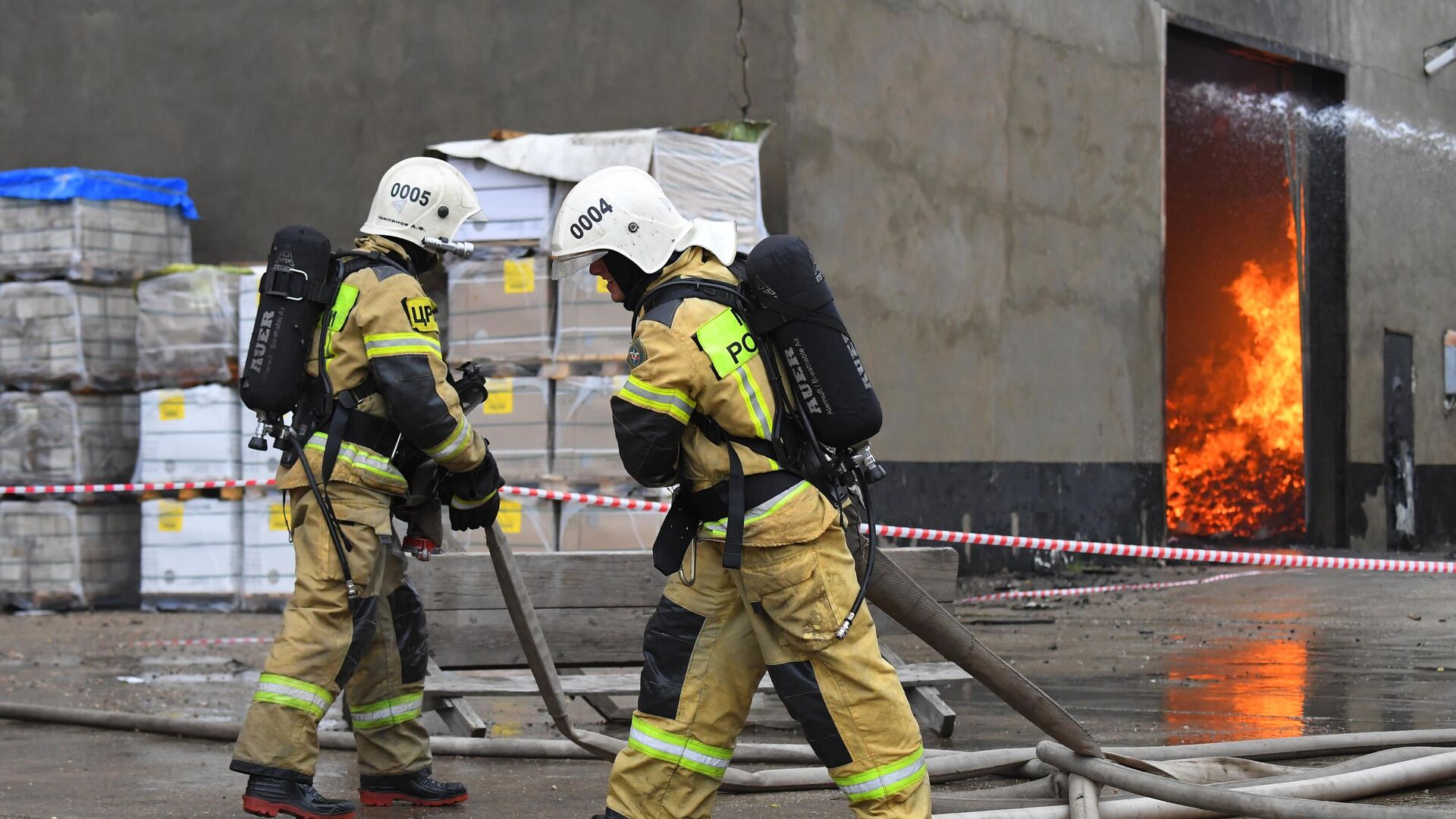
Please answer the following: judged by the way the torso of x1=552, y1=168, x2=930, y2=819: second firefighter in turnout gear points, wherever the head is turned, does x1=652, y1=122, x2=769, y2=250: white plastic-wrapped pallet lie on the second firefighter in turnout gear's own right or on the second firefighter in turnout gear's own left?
on the second firefighter in turnout gear's own right

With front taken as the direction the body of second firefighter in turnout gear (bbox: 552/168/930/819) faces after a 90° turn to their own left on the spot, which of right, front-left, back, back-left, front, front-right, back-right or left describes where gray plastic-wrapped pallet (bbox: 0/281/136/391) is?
back-right

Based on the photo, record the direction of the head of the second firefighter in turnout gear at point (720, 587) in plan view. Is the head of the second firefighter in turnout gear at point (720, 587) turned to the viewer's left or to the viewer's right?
to the viewer's left

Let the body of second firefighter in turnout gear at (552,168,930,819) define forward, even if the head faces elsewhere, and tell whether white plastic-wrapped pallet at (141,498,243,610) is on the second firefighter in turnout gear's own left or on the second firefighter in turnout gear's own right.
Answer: on the second firefighter in turnout gear's own right

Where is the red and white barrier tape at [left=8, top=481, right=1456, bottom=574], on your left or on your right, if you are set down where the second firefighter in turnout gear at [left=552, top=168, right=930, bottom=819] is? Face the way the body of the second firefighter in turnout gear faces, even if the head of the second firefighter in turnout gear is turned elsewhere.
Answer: on your right

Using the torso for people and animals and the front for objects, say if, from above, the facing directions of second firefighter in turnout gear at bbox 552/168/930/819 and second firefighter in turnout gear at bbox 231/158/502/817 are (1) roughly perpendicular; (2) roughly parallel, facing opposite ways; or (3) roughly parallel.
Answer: roughly parallel, facing opposite ways

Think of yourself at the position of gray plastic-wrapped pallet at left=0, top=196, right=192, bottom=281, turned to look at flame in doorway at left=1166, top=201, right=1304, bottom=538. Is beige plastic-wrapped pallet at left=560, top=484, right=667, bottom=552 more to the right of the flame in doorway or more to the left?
right

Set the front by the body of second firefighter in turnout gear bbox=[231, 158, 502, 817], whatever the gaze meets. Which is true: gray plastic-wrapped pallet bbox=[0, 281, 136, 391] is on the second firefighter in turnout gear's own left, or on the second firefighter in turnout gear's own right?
on the second firefighter in turnout gear's own left

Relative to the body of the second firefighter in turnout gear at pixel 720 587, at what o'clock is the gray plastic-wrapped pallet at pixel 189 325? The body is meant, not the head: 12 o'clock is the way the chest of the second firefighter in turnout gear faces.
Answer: The gray plastic-wrapped pallet is roughly at 2 o'clock from the second firefighter in turnout gear.

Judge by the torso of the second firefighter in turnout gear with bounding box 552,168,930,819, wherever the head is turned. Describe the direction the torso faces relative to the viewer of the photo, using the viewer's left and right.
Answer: facing to the left of the viewer

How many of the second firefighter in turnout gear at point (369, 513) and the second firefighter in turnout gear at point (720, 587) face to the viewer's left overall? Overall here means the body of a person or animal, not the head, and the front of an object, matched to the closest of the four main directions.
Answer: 1

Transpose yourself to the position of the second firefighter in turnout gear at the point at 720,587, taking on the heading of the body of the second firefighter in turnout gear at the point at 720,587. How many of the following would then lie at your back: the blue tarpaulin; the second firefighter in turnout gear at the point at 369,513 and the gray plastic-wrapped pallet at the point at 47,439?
0

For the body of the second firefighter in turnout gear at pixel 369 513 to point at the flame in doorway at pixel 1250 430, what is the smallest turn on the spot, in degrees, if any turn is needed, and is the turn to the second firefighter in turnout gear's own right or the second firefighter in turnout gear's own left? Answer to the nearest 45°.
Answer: approximately 45° to the second firefighter in turnout gear's own left

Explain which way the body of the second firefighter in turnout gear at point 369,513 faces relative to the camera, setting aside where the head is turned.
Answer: to the viewer's right
